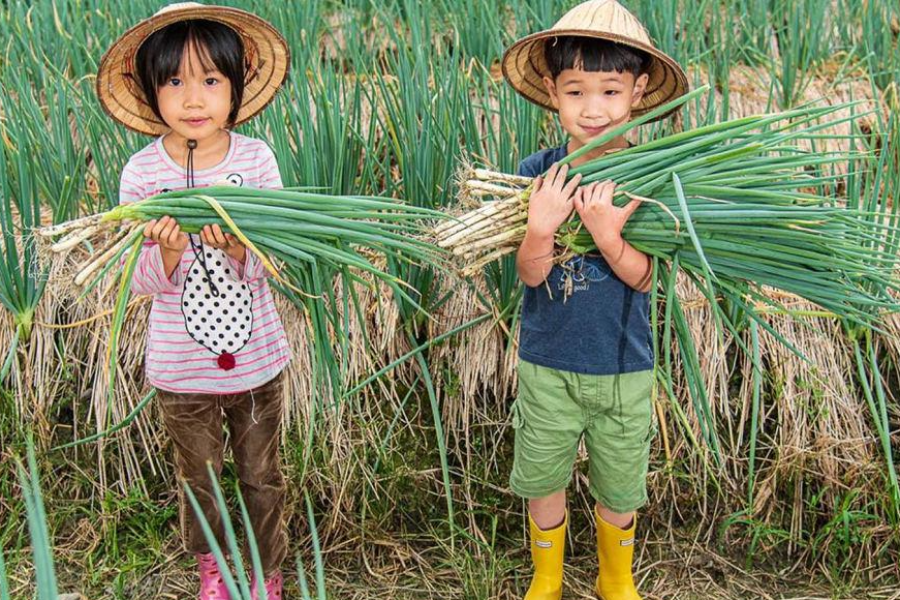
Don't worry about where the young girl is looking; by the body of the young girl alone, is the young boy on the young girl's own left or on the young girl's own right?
on the young girl's own left

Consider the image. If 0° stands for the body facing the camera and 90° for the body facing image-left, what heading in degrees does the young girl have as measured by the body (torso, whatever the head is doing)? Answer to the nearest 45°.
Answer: approximately 0°

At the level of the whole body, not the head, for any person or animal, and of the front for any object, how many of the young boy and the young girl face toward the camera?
2

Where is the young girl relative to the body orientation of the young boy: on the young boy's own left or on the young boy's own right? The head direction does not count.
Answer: on the young boy's own right
